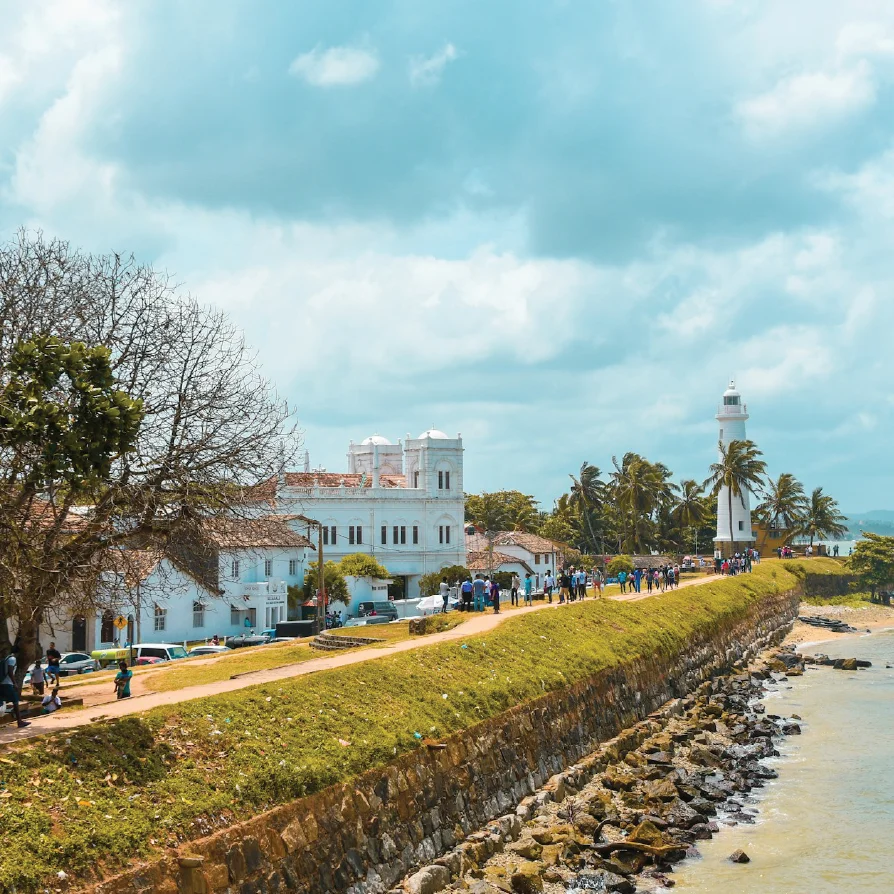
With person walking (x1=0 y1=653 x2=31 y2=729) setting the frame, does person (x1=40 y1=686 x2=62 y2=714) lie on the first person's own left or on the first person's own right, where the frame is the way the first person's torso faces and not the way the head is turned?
on the first person's own left

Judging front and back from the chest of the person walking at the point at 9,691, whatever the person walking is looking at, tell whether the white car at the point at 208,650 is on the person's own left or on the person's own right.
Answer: on the person's own left

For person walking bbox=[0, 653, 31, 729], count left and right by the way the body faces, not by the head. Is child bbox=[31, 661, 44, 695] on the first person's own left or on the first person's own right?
on the first person's own left

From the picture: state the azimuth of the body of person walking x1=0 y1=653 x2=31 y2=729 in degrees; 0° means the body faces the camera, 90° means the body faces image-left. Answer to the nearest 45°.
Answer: approximately 270°
